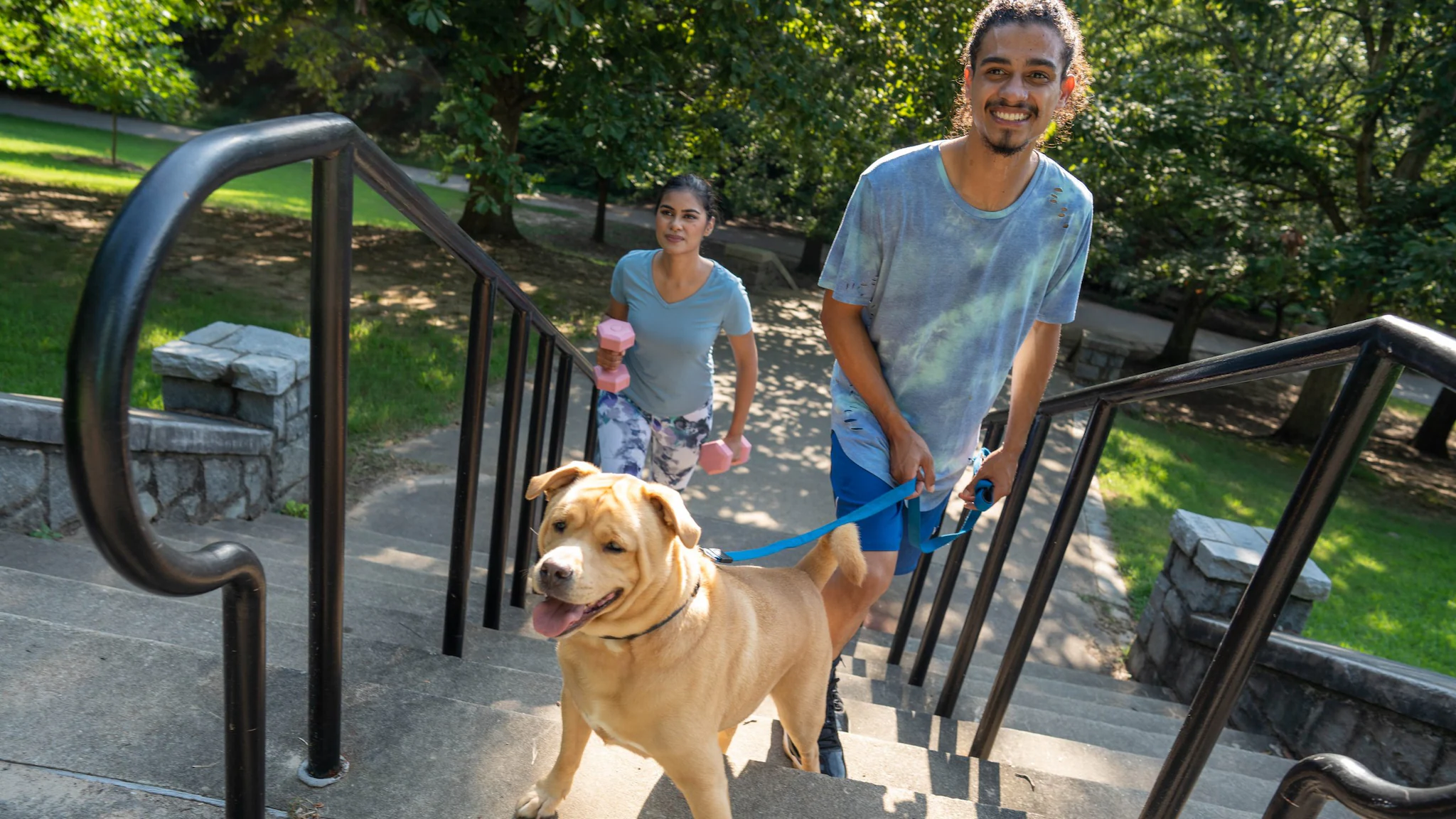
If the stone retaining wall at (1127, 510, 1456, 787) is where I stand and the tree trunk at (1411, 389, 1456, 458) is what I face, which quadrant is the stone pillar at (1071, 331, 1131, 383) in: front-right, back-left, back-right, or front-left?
front-left

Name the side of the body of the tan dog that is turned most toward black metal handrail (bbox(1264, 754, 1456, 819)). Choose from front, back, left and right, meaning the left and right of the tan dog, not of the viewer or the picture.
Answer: left

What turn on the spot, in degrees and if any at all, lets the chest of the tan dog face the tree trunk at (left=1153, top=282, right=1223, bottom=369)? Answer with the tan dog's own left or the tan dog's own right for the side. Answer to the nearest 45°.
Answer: approximately 180°

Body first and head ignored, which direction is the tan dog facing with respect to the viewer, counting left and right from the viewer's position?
facing the viewer and to the left of the viewer

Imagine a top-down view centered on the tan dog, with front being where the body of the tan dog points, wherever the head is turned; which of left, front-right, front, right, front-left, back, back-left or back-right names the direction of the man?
back

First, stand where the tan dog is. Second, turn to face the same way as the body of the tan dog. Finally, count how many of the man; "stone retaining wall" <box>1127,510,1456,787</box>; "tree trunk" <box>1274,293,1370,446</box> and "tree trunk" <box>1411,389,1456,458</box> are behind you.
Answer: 4

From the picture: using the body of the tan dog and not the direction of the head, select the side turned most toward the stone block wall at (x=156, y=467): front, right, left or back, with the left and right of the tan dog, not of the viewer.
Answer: right

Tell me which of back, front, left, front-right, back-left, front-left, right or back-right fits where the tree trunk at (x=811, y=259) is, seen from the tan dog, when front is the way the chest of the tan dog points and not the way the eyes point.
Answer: back-right

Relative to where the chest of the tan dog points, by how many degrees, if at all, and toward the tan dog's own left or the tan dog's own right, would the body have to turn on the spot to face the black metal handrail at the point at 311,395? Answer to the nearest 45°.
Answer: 0° — it already faces it

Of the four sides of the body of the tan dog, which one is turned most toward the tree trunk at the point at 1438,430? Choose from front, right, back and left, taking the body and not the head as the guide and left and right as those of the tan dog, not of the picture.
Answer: back

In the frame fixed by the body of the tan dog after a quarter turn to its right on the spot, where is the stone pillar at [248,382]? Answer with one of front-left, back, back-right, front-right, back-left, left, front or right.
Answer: front
